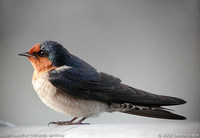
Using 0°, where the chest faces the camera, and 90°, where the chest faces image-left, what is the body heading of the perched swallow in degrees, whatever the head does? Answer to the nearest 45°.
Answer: approximately 90°
